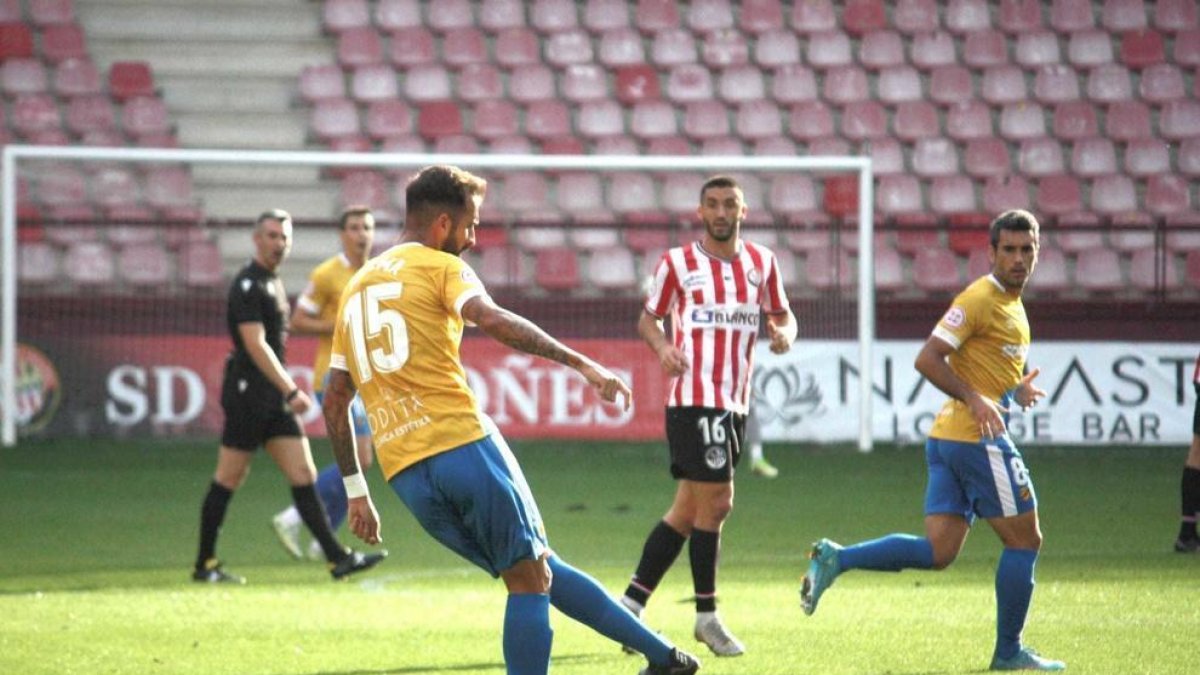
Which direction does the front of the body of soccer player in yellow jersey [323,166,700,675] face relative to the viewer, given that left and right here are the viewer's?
facing away from the viewer and to the right of the viewer

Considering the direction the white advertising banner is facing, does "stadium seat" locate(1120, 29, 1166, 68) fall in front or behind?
behind

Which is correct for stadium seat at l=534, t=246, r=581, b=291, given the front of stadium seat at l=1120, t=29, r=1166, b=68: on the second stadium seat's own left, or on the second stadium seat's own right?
on the second stadium seat's own right

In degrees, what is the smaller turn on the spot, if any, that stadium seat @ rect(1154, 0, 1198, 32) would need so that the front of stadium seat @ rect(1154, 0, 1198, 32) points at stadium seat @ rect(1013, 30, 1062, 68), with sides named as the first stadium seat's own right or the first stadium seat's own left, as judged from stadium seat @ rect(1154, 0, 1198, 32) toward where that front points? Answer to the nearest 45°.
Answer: approximately 45° to the first stadium seat's own right

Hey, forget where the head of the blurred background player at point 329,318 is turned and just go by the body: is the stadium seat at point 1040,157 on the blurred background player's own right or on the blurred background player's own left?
on the blurred background player's own left

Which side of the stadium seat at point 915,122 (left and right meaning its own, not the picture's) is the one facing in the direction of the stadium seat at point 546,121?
right

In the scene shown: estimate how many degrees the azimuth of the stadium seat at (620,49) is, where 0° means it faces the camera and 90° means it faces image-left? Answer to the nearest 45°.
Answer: approximately 0°

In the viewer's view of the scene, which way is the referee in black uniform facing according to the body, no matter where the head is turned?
to the viewer's right

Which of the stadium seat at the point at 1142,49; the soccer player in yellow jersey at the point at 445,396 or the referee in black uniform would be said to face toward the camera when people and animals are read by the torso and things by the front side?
the stadium seat

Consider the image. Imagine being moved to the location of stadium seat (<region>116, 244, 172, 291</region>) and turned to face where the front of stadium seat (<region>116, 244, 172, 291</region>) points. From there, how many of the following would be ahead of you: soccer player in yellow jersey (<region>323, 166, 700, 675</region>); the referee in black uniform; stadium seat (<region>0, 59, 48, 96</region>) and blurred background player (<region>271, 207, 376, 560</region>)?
3
